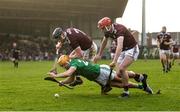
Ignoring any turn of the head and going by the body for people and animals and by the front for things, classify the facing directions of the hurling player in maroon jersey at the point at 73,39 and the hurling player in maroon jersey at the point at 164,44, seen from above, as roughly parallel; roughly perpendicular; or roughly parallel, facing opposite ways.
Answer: roughly perpendicular

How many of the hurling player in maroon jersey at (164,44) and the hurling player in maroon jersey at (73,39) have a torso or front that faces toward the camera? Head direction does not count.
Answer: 1

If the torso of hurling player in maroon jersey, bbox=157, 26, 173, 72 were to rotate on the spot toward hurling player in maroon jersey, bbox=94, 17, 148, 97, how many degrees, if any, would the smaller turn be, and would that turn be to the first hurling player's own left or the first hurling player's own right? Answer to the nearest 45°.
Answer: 0° — they already face them

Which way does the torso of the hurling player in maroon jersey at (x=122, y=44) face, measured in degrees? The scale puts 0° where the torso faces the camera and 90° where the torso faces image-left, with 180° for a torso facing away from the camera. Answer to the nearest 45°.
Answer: approximately 45°

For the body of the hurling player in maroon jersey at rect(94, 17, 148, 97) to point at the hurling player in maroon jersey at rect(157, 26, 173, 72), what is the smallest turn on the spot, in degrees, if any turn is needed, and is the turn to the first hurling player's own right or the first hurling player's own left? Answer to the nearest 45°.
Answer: approximately 135° to the first hurling player's own right
